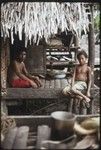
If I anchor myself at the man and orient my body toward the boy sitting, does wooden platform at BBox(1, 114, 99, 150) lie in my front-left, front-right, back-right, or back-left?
front-right

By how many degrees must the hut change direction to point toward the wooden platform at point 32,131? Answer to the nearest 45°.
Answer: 0° — it already faces it

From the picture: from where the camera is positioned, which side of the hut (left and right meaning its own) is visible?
front

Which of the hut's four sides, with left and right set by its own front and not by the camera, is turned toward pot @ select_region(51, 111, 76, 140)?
front

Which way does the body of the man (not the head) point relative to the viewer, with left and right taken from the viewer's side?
facing to the right of the viewer
